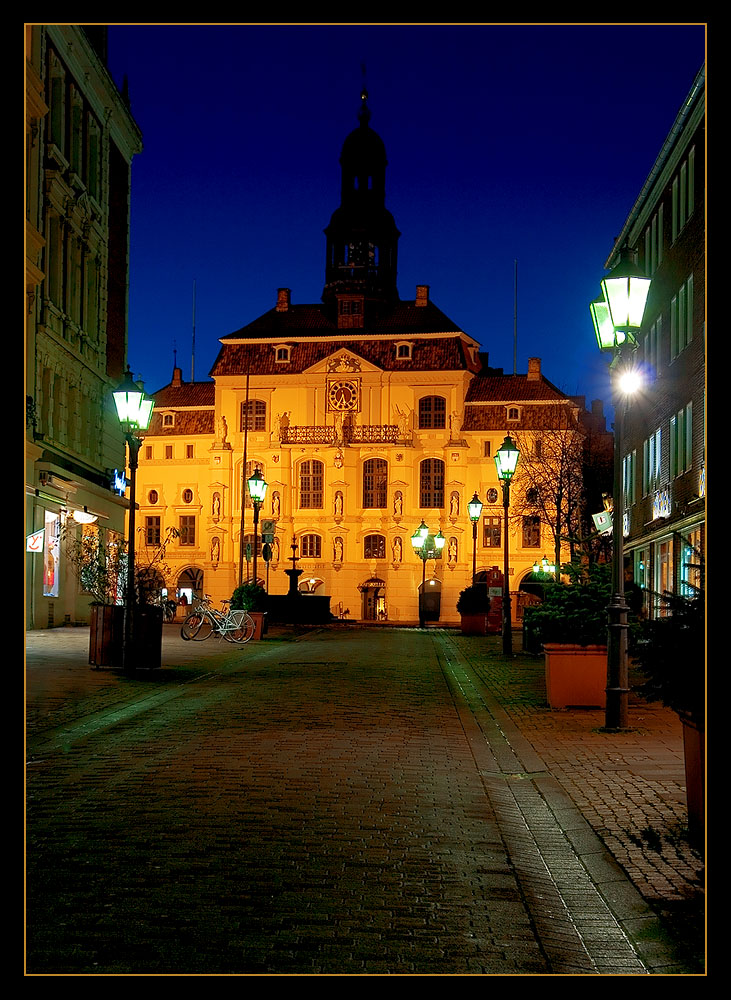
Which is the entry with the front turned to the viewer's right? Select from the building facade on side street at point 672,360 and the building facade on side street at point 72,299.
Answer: the building facade on side street at point 72,299

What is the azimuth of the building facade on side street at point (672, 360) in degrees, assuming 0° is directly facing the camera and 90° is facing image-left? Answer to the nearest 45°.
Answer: approximately 90°

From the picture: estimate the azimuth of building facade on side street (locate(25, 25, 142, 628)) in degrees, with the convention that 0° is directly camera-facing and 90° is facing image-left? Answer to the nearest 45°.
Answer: approximately 270°

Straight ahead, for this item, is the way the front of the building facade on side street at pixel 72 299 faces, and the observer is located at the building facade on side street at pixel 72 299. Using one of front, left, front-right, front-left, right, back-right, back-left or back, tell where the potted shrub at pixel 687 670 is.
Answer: right

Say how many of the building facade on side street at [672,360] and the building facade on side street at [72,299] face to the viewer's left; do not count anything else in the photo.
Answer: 1

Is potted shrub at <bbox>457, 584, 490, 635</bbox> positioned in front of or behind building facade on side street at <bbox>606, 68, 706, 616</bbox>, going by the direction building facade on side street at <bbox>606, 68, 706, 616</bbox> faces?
in front

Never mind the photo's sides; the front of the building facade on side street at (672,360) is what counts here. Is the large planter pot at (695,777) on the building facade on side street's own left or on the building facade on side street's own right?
on the building facade on side street's own left

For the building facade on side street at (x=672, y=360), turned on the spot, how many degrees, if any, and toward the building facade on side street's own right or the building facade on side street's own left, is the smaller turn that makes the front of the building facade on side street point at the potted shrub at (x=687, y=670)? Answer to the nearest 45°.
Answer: approximately 90° to the building facade on side street's own left
